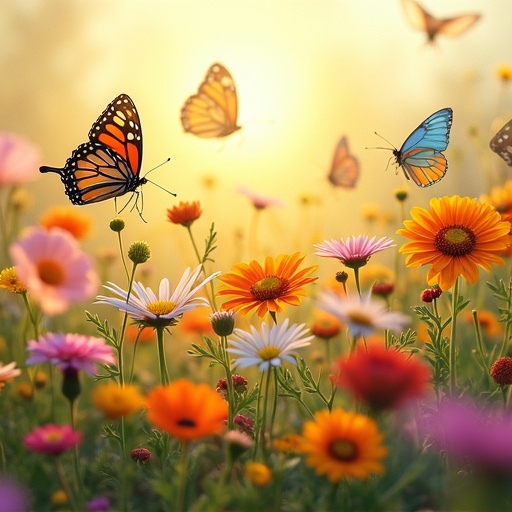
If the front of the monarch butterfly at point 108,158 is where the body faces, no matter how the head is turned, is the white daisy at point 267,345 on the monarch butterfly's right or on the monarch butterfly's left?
on the monarch butterfly's right

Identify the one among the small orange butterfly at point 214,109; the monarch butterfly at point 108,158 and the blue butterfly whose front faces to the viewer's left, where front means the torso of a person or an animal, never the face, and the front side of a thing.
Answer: the blue butterfly

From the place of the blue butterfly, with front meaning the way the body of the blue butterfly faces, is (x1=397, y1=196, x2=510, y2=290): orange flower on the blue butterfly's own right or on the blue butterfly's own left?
on the blue butterfly's own left

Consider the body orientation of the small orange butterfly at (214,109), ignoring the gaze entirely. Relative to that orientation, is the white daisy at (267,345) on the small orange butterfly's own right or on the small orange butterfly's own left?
on the small orange butterfly's own right

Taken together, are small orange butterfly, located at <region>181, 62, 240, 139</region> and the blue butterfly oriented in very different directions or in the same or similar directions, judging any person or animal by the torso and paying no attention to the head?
very different directions

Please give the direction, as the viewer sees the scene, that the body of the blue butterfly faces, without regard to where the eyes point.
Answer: to the viewer's left

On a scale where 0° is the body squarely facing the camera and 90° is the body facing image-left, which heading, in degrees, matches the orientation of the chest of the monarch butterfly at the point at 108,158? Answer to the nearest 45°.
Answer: approximately 270°
